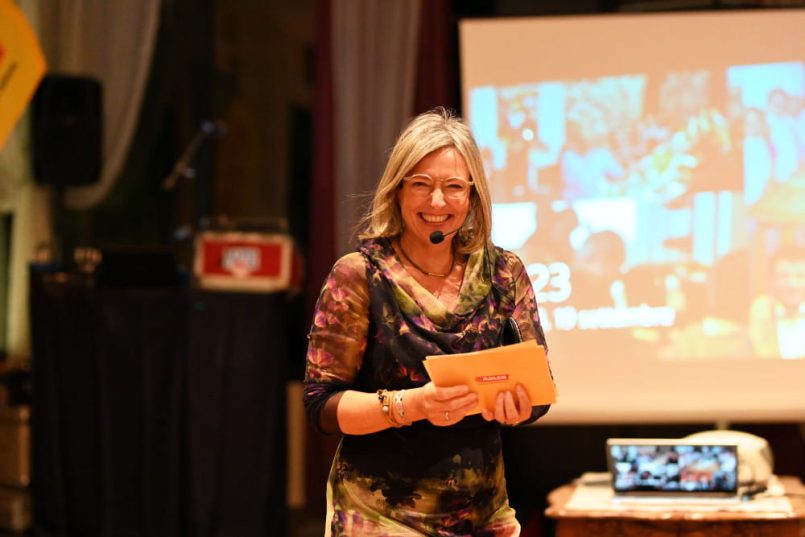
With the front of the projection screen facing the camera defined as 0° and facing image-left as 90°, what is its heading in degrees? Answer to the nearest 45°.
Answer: approximately 0°

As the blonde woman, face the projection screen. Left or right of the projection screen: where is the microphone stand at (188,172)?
left

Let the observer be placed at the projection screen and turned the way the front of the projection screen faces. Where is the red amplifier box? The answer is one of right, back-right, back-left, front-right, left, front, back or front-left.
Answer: right

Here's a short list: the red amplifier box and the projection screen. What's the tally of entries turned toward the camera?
2

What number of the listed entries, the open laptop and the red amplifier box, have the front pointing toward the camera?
2

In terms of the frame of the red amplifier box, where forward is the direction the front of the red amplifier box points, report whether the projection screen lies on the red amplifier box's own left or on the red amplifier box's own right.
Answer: on the red amplifier box's own left
